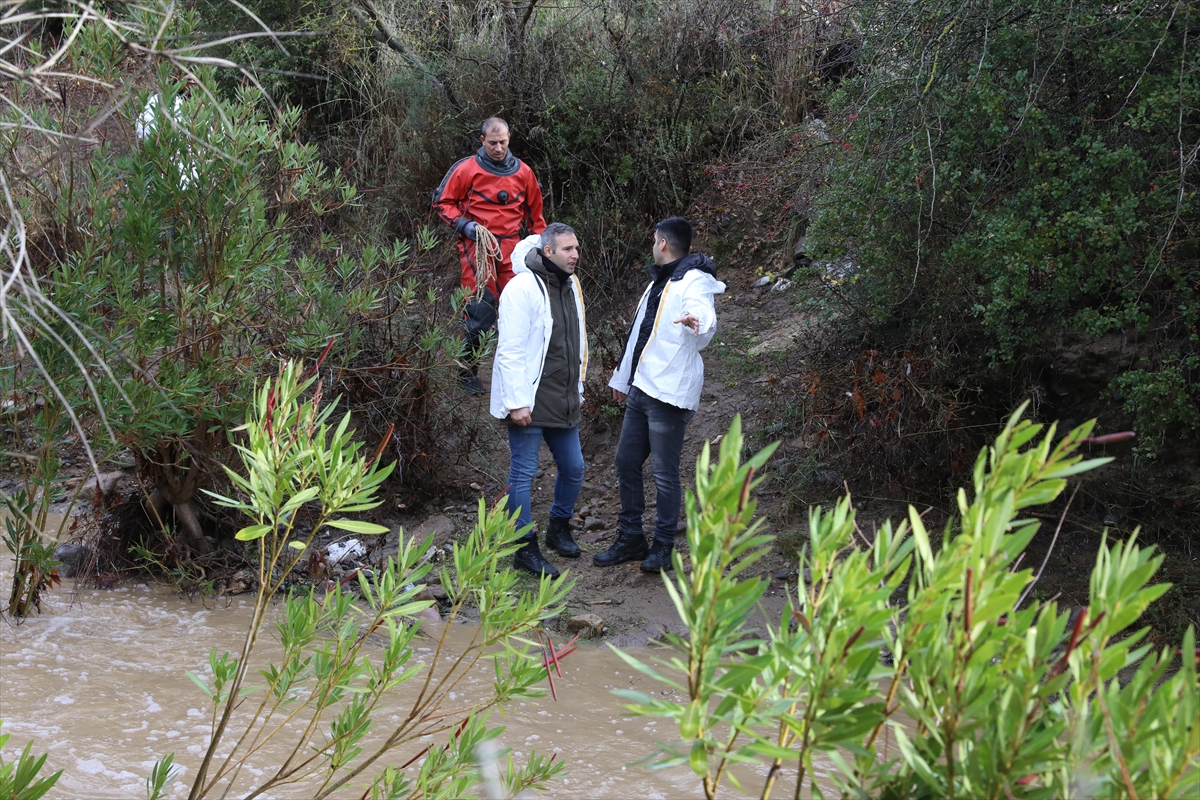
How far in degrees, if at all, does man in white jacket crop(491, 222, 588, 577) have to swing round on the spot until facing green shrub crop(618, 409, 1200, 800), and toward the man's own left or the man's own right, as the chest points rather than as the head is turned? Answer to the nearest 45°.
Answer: approximately 45° to the man's own right

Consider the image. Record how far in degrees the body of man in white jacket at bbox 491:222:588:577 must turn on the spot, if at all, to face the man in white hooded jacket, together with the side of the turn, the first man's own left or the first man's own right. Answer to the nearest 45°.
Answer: approximately 45° to the first man's own left

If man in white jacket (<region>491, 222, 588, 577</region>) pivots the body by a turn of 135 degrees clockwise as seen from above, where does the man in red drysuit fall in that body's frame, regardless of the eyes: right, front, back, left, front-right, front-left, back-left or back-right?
right
